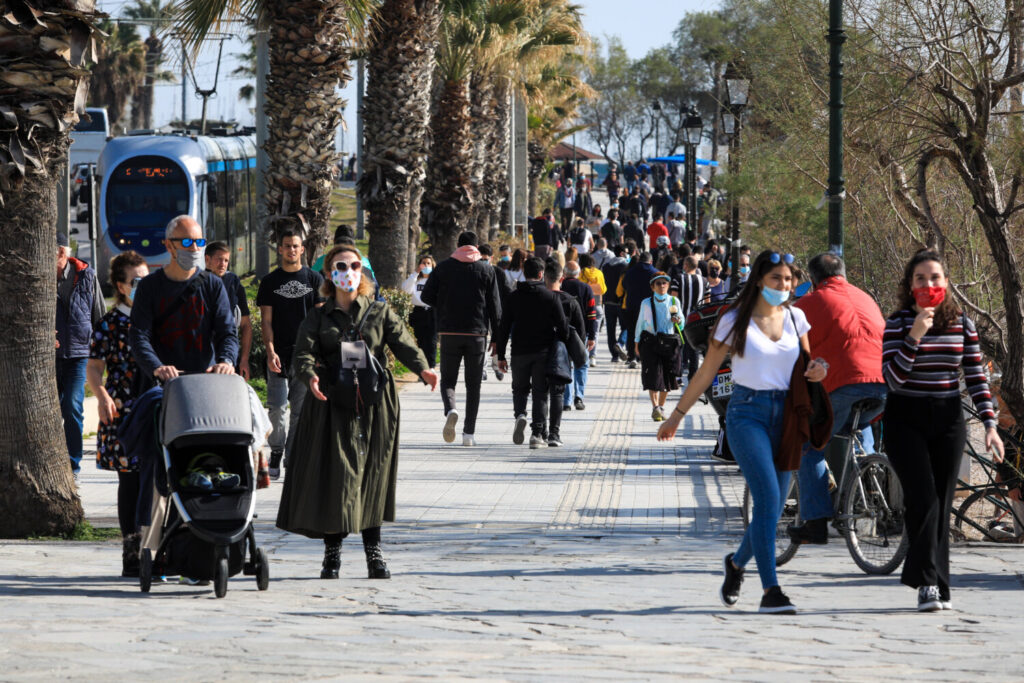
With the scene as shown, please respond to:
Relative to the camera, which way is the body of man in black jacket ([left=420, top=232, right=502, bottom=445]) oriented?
away from the camera

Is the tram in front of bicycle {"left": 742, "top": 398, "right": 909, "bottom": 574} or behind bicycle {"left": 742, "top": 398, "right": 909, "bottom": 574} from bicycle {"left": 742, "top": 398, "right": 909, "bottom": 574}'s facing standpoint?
in front

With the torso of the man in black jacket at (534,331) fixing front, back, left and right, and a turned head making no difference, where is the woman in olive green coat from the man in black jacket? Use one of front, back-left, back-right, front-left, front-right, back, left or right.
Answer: back

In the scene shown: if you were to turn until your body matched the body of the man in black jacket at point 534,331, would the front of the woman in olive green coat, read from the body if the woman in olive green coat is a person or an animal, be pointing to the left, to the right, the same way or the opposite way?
the opposite way

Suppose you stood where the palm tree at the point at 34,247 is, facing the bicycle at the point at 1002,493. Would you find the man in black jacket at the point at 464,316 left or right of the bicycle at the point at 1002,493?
left

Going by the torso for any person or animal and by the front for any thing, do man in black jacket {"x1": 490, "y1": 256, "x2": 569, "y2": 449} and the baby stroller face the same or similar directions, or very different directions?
very different directions

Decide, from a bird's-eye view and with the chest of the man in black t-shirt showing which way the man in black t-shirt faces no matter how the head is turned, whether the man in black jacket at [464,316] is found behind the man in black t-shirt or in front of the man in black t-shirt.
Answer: behind

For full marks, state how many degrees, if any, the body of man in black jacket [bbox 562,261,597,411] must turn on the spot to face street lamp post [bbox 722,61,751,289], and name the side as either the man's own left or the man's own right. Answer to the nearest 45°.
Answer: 0° — they already face it

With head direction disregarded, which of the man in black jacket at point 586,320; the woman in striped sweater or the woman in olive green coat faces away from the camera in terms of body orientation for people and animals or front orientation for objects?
the man in black jacket

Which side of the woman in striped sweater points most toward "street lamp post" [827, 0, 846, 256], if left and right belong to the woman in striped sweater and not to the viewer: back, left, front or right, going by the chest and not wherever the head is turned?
back

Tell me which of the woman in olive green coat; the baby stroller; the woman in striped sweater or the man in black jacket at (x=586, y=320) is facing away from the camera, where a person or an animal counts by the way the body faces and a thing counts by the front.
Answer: the man in black jacket

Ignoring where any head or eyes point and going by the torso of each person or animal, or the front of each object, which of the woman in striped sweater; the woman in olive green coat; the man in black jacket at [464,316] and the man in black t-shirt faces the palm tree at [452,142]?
the man in black jacket

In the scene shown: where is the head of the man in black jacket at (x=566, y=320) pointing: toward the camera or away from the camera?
away from the camera

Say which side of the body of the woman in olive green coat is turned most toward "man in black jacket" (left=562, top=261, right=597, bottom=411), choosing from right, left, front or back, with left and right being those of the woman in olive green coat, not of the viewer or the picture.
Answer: back

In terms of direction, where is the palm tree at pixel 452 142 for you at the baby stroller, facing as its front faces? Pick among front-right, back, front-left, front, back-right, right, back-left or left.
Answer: back

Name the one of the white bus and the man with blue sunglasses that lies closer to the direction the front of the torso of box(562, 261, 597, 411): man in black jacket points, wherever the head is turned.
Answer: the white bus

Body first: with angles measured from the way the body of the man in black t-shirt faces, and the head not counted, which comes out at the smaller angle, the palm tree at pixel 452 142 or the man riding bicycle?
the man riding bicycle

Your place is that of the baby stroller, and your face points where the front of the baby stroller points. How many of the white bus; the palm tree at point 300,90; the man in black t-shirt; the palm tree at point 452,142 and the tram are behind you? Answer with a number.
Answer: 5

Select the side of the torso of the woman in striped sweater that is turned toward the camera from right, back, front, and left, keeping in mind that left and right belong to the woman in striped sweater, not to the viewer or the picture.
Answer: front
